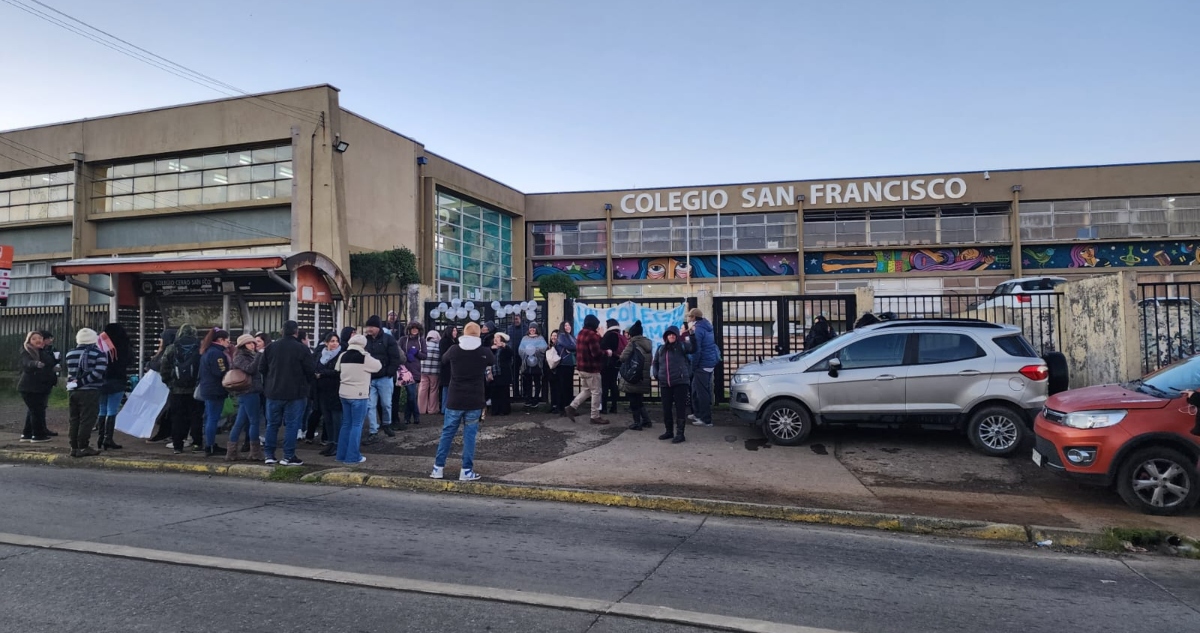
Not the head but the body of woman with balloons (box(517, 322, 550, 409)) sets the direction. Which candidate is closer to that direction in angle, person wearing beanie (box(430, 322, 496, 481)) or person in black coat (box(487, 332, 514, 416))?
the person wearing beanie

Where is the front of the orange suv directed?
to the viewer's left

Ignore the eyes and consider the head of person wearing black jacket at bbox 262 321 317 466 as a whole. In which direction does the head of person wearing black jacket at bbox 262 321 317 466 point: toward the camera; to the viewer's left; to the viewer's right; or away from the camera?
away from the camera

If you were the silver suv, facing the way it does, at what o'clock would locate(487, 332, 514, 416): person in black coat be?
The person in black coat is roughly at 12 o'clock from the silver suv.

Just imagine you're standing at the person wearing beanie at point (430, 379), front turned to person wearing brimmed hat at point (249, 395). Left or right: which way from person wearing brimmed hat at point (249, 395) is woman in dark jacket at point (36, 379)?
right

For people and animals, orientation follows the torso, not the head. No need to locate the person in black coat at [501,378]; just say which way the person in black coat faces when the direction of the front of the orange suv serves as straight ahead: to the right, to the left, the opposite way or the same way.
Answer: to the left

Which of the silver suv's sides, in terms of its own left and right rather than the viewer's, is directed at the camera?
left

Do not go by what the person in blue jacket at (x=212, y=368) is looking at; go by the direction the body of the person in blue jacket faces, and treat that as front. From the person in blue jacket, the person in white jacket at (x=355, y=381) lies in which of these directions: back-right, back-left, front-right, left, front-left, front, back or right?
front-right

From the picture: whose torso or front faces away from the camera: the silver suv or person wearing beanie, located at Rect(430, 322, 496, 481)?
the person wearing beanie

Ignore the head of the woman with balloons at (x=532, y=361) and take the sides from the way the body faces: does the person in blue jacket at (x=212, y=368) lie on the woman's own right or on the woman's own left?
on the woman's own right

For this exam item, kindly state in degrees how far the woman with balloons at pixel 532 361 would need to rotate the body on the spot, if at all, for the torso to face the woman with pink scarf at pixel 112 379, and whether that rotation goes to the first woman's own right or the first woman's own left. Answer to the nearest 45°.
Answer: approximately 90° to the first woman's own right
